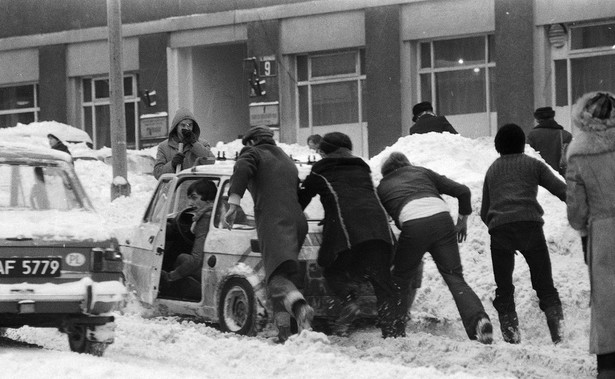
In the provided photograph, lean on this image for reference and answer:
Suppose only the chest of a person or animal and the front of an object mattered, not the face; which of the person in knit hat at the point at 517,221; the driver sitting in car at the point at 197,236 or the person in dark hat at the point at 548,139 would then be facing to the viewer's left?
the driver sitting in car

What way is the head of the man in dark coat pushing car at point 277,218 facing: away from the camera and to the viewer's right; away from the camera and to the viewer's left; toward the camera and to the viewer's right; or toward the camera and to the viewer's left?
away from the camera and to the viewer's left

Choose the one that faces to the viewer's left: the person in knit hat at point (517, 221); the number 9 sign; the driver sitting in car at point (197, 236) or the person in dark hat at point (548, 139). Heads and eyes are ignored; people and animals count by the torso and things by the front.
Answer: the driver sitting in car

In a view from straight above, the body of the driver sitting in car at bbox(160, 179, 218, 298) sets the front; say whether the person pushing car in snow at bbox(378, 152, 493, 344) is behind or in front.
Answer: behind

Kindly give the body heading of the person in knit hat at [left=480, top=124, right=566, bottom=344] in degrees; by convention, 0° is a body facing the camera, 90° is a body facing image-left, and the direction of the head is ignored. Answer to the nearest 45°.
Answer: approximately 180°

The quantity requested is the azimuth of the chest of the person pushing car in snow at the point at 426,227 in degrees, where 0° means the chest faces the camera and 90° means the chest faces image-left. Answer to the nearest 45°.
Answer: approximately 135°

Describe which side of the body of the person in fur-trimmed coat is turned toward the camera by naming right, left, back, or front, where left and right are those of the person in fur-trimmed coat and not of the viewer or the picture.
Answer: back

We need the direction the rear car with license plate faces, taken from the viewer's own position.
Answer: facing away from the viewer

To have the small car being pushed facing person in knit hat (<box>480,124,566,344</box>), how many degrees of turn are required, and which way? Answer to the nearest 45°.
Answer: approximately 135° to its right

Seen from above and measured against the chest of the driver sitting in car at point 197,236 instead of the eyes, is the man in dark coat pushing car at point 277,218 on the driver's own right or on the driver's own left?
on the driver's own left

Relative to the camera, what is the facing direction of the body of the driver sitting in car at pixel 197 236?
to the viewer's left
